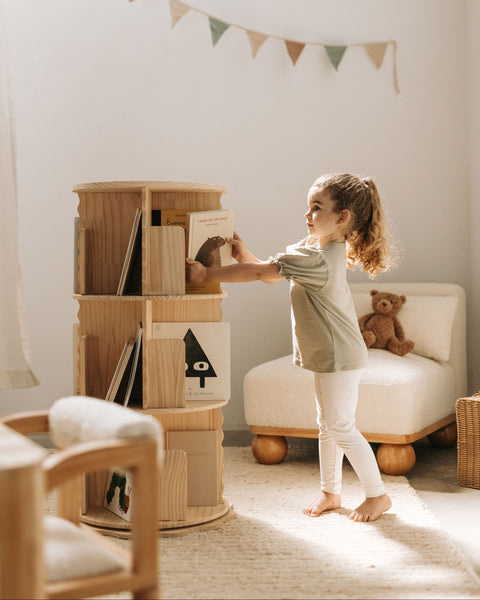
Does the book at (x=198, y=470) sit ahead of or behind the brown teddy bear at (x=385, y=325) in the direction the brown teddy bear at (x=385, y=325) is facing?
ahead

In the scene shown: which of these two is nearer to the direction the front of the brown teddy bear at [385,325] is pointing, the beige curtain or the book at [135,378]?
the book

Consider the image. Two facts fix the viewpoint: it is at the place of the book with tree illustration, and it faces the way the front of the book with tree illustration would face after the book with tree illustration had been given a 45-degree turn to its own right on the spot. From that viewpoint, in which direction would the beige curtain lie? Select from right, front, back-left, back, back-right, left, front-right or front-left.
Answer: right

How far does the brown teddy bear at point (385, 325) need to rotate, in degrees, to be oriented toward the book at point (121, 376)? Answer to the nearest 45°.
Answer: approximately 45° to its right

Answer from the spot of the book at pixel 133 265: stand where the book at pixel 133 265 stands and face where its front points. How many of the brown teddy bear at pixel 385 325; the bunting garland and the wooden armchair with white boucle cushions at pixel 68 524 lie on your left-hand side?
1

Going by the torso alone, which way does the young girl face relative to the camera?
to the viewer's left

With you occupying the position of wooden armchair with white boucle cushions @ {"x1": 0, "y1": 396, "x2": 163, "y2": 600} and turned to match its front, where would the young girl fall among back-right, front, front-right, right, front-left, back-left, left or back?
back

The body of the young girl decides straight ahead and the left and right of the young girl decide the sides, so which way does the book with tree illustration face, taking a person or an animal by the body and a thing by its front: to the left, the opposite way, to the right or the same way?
to the left

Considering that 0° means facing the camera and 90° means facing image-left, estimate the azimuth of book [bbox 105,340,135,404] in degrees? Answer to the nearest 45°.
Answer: approximately 90°

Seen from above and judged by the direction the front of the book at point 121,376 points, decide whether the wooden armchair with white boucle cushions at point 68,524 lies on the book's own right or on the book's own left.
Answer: on the book's own left

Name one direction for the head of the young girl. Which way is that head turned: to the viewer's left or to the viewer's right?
to the viewer's left
